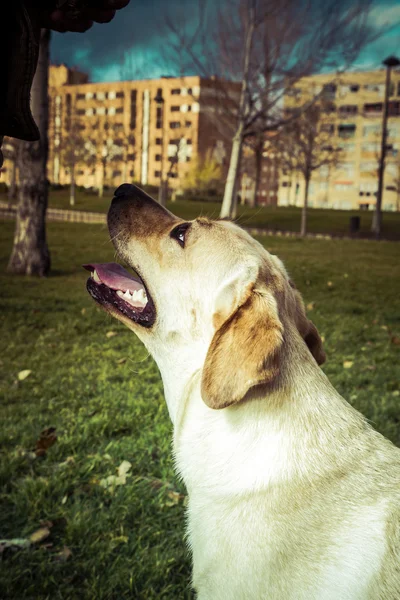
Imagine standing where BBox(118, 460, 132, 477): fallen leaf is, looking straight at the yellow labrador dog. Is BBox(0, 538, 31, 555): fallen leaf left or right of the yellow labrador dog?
right

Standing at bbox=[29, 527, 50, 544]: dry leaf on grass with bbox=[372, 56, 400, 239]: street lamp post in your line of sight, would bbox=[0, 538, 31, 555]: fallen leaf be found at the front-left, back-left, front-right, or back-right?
back-left

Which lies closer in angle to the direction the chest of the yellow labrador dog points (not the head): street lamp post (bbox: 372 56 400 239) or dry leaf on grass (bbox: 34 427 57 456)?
the dry leaf on grass

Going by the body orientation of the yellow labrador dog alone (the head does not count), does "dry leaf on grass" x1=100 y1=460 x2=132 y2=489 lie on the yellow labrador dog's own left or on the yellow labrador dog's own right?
on the yellow labrador dog's own right

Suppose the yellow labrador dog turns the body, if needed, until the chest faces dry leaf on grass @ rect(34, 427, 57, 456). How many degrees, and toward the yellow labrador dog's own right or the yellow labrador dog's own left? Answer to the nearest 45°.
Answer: approximately 45° to the yellow labrador dog's own right

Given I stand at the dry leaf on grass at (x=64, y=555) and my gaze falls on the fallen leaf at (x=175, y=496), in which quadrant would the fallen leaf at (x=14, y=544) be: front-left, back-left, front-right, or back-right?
back-left

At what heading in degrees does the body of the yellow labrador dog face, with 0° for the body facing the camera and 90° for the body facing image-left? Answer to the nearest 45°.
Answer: approximately 90°

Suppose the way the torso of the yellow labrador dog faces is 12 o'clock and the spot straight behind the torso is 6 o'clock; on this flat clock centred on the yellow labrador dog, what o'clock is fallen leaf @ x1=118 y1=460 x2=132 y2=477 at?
The fallen leaf is roughly at 2 o'clock from the yellow labrador dog.

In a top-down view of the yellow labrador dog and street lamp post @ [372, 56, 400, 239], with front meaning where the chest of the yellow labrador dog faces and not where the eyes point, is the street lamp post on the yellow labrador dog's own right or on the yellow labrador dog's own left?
on the yellow labrador dog's own right

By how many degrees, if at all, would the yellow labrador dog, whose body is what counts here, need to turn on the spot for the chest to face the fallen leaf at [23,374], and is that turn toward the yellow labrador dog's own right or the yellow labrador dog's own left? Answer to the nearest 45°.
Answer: approximately 45° to the yellow labrador dog's own right

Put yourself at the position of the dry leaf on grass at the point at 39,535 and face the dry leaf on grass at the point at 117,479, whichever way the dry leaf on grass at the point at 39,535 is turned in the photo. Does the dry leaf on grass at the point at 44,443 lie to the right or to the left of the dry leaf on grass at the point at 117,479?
left
